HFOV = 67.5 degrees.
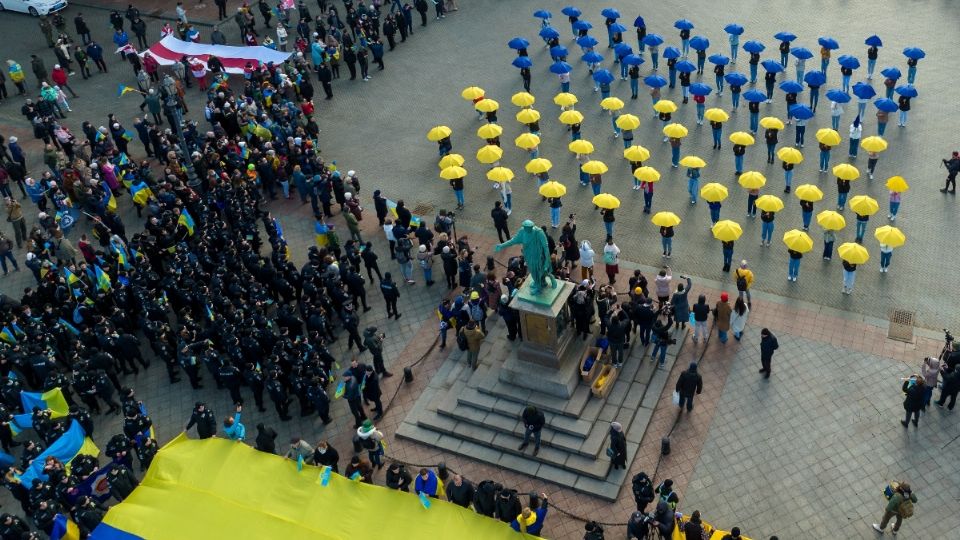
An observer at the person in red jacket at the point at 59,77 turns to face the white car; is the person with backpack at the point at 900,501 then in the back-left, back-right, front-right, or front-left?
back-right

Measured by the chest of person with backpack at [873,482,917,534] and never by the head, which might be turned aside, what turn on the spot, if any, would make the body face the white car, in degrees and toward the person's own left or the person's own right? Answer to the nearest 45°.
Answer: approximately 45° to the person's own left

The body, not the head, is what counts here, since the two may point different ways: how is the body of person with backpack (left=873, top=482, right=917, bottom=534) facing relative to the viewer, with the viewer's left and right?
facing away from the viewer and to the left of the viewer

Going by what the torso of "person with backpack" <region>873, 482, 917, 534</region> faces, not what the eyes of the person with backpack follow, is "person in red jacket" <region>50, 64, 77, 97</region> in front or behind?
in front

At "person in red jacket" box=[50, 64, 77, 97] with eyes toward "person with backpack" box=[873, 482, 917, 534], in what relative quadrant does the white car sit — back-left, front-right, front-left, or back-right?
back-left
